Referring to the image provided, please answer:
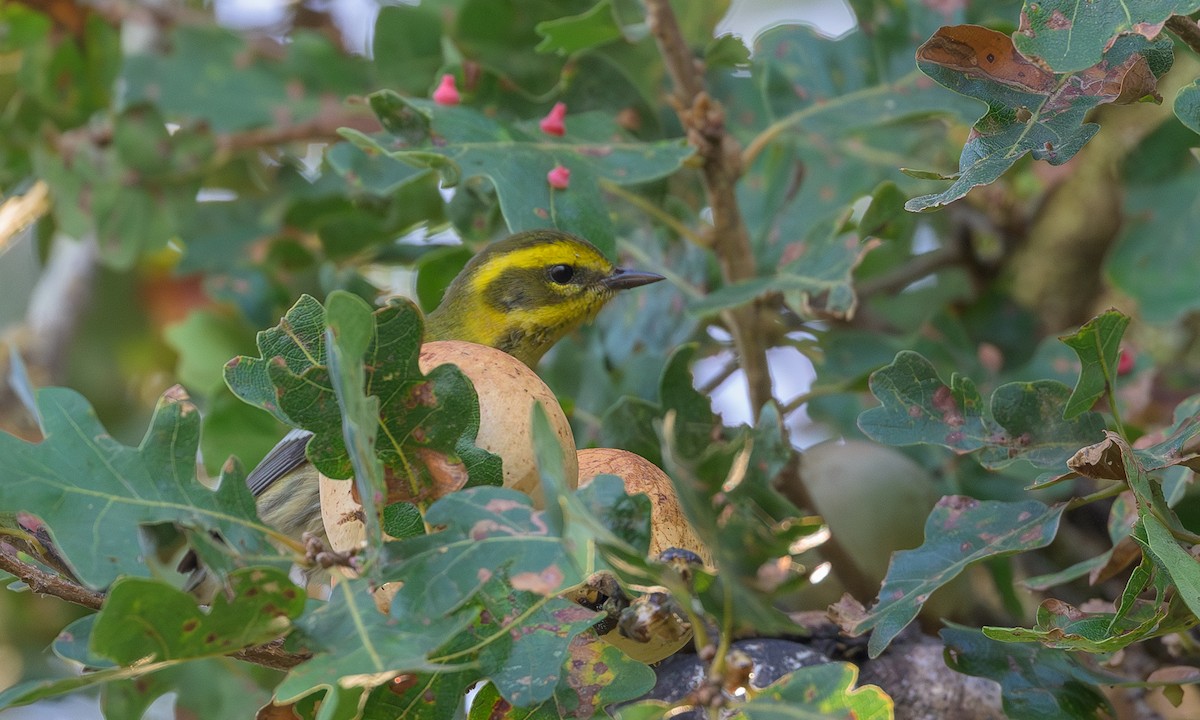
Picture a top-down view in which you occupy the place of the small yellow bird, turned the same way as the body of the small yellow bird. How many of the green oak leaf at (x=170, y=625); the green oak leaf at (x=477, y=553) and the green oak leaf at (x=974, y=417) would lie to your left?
0

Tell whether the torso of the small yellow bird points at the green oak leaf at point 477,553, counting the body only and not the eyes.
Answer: no

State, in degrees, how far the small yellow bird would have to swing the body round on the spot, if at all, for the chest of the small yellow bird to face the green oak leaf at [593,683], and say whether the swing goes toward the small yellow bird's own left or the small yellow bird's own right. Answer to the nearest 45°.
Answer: approximately 90° to the small yellow bird's own right

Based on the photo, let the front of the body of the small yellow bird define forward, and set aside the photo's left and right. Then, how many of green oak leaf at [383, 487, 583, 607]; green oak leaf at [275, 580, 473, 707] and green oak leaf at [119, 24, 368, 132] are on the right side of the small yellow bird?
2

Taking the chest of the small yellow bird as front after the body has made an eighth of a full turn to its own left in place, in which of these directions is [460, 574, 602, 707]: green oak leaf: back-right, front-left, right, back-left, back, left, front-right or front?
back-right

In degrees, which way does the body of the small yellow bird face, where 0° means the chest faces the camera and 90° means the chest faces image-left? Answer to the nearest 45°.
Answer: approximately 270°

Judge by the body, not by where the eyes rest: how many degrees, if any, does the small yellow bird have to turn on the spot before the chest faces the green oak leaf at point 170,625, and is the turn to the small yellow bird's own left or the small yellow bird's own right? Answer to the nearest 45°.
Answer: approximately 90° to the small yellow bird's own right

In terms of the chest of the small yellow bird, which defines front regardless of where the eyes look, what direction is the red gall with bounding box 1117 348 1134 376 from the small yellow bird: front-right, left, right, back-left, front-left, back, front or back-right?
front

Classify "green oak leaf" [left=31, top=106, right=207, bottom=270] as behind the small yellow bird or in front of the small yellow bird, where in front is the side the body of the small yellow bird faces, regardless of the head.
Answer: behind

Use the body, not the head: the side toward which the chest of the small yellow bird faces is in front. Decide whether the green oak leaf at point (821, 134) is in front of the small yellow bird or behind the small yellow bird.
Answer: in front

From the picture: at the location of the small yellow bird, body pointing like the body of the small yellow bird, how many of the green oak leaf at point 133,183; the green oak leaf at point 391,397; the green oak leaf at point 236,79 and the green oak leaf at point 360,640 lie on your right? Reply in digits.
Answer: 2

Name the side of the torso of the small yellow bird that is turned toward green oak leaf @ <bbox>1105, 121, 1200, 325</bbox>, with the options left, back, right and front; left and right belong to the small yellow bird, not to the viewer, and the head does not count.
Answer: front
